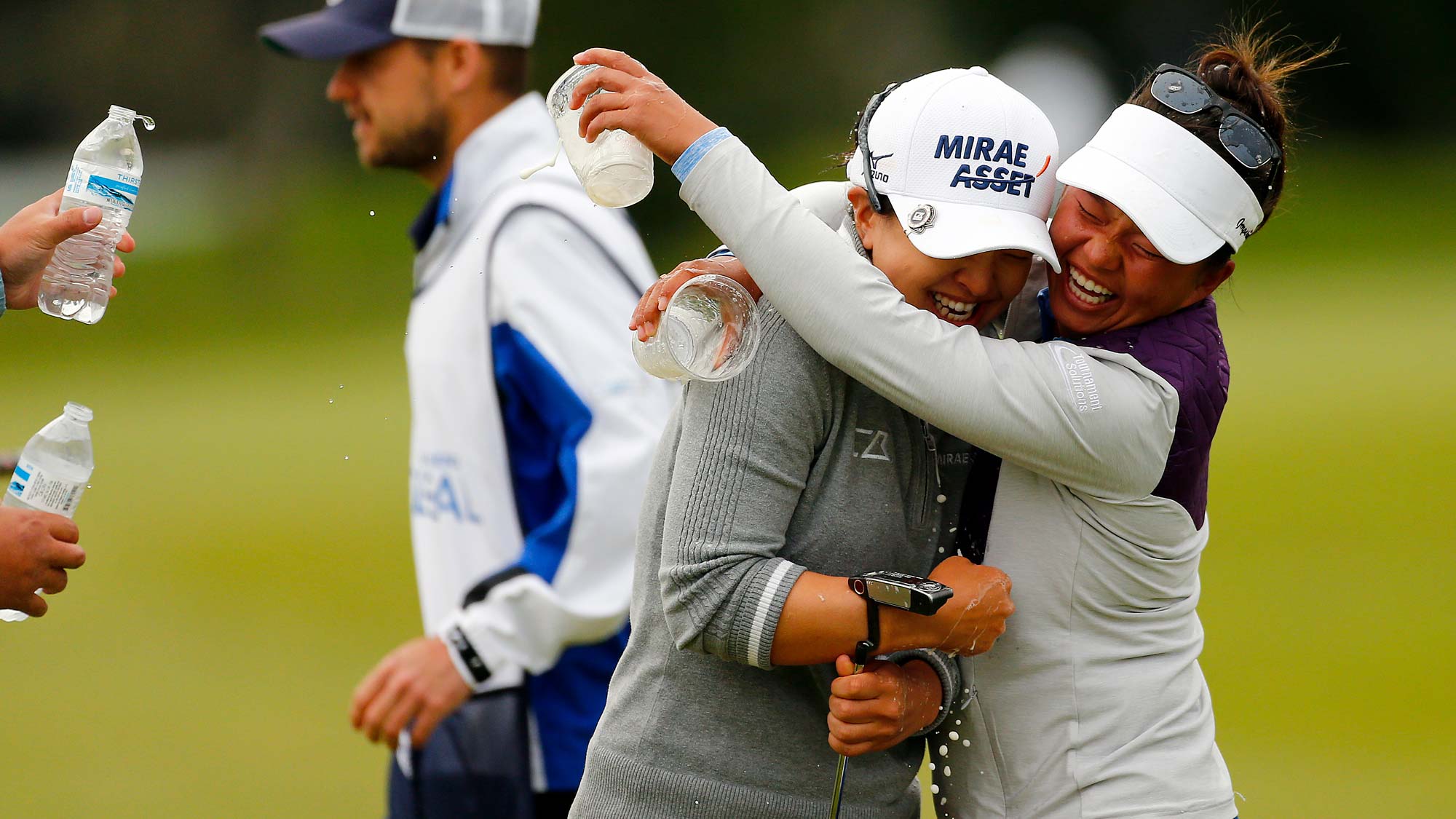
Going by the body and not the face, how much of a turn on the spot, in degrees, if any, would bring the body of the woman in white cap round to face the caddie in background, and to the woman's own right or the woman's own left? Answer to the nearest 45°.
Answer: approximately 180°

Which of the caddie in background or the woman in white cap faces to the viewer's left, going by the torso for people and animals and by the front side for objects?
the caddie in background

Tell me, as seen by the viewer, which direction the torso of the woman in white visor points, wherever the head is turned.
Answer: to the viewer's left

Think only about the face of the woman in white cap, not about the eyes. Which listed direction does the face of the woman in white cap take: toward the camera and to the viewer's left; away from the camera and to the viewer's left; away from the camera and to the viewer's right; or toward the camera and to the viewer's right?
toward the camera and to the viewer's right

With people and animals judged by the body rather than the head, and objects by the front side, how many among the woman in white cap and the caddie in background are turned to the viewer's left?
1

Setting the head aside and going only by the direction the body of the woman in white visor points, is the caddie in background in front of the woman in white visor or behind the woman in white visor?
in front

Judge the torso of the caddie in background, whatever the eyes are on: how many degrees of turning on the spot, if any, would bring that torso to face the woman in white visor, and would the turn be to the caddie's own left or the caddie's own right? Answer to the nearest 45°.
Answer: approximately 135° to the caddie's own left

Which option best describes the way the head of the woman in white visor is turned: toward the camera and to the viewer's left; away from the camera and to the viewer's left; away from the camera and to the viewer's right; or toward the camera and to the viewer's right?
toward the camera and to the viewer's left

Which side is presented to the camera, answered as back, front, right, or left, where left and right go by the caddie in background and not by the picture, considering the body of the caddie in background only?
left

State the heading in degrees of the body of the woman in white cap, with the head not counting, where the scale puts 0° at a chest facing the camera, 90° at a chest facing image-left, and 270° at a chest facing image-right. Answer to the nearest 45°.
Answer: approximately 315°

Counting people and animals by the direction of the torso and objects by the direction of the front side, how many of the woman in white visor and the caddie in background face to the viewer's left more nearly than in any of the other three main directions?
2
